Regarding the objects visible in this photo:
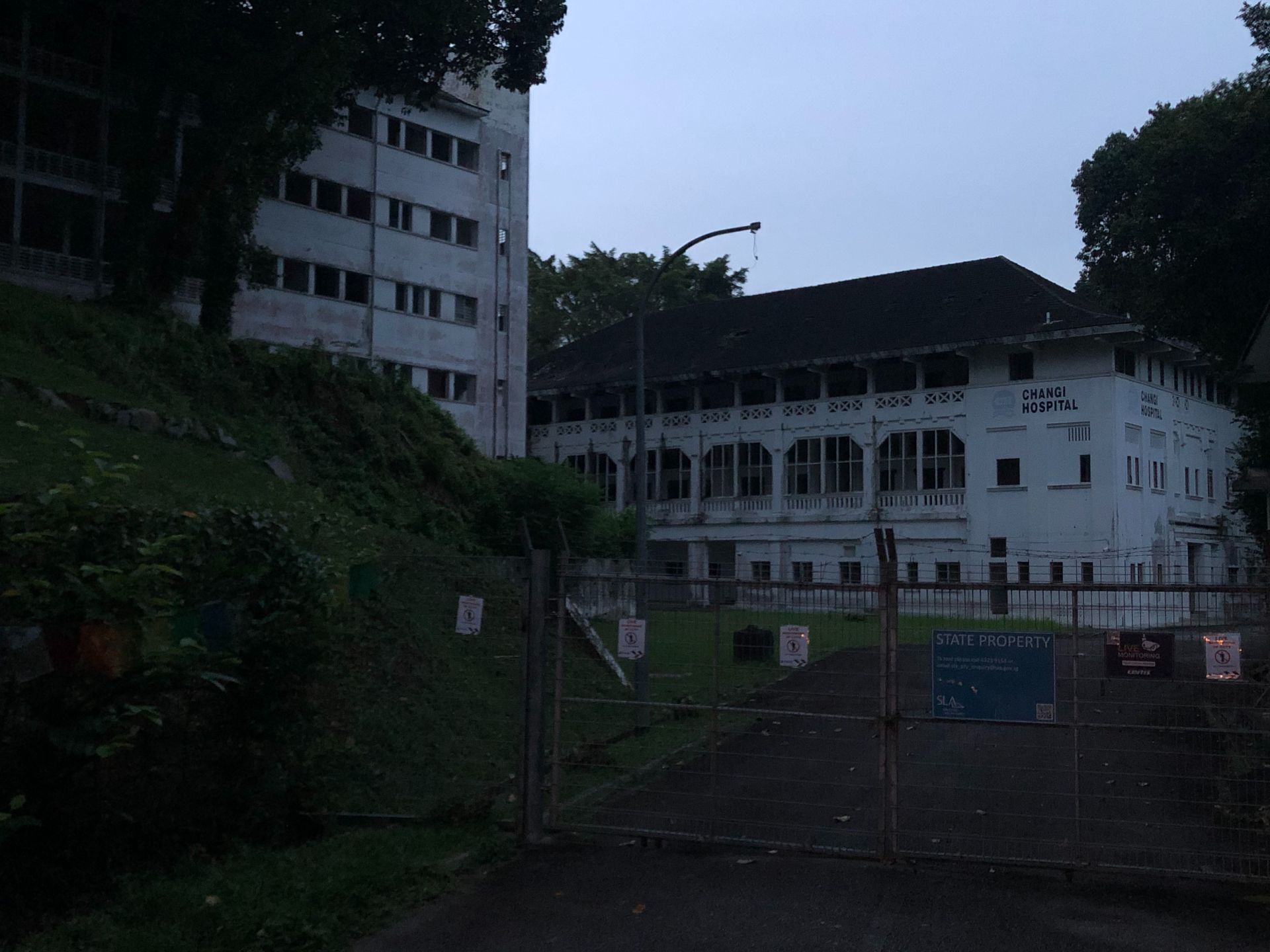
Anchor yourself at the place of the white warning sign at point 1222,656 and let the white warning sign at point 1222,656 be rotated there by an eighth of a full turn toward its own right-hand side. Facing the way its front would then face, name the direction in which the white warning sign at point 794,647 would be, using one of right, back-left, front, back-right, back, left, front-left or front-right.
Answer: front-right

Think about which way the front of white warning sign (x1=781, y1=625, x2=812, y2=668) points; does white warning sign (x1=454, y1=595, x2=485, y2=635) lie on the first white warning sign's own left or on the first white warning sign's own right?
on the first white warning sign's own right

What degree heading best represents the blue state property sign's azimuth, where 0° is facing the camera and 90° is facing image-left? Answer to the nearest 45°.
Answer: approximately 0°

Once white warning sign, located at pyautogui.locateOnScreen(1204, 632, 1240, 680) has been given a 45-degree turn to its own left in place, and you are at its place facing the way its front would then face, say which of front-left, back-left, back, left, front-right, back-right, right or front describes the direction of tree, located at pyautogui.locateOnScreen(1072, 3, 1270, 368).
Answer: back-left

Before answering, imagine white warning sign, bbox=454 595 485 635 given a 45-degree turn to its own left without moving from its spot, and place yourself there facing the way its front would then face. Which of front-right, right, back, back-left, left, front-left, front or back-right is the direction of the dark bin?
front-left

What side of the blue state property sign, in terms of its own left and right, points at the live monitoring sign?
left

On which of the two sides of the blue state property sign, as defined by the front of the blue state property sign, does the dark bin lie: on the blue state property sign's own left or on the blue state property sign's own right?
on the blue state property sign's own right

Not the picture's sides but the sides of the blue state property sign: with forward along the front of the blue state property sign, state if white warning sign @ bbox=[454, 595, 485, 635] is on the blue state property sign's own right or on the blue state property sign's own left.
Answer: on the blue state property sign's own right

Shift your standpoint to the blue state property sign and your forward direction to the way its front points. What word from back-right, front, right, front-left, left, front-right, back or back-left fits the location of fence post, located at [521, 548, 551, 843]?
right

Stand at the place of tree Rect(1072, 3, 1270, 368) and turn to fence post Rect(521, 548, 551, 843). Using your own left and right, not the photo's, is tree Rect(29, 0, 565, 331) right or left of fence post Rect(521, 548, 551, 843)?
right

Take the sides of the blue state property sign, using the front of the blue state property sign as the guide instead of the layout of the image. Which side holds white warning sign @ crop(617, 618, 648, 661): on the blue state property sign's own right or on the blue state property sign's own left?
on the blue state property sign's own right

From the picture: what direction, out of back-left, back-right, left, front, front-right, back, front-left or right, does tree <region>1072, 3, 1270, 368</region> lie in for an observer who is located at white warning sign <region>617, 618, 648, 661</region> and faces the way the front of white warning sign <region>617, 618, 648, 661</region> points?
back-left

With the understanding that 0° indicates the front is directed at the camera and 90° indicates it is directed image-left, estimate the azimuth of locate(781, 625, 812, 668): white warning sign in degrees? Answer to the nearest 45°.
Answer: approximately 0°

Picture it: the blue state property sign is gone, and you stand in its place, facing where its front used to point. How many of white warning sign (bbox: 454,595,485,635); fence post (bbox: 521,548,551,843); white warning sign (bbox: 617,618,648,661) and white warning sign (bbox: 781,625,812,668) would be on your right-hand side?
4

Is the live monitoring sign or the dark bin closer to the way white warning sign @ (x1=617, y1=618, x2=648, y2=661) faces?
the live monitoring sign
